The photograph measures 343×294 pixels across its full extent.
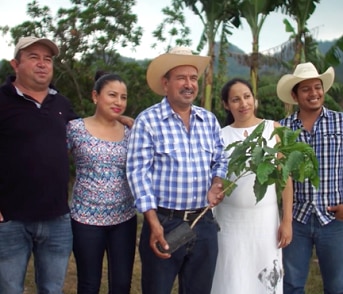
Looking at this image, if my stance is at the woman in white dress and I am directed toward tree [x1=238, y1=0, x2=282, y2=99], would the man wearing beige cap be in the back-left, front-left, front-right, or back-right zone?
back-left

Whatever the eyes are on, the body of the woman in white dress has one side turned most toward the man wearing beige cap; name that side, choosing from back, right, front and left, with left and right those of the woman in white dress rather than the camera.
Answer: right

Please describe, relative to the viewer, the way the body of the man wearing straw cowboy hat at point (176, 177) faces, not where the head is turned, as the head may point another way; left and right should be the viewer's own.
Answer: facing the viewer and to the right of the viewer

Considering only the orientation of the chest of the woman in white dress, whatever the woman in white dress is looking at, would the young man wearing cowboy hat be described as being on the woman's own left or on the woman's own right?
on the woman's own left

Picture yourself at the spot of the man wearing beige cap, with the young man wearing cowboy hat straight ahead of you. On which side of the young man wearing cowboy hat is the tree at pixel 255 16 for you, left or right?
left

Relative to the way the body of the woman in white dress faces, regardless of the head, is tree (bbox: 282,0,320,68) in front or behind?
behind

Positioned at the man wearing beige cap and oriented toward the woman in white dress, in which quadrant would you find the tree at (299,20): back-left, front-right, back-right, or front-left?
front-left

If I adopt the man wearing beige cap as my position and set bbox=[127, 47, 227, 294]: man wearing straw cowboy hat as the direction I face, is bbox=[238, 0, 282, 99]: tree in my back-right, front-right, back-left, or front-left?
front-left

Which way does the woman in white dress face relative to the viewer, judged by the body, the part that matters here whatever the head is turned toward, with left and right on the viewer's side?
facing the viewer

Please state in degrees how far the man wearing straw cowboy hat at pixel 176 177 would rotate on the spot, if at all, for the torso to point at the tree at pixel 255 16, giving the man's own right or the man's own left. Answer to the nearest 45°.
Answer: approximately 135° to the man's own left

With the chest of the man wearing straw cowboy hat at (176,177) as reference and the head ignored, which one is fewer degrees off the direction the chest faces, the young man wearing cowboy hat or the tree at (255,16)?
the young man wearing cowboy hat

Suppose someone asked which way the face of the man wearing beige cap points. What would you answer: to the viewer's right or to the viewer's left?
to the viewer's right

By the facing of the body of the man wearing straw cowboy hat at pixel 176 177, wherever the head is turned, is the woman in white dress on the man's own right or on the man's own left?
on the man's own left

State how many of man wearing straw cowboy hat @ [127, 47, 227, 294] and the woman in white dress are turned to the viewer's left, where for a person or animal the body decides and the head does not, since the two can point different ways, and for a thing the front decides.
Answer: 0

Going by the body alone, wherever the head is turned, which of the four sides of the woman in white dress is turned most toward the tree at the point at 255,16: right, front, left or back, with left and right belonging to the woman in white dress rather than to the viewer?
back
